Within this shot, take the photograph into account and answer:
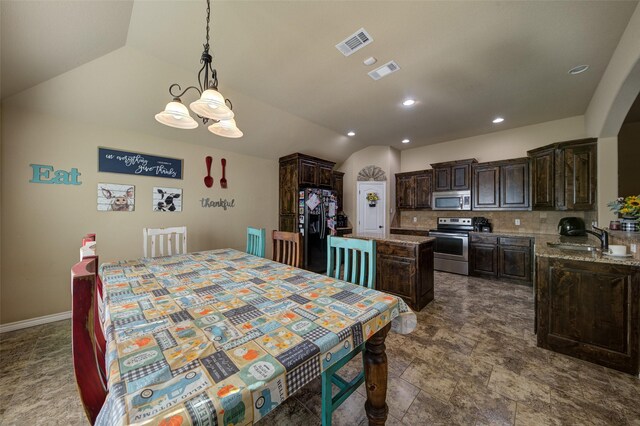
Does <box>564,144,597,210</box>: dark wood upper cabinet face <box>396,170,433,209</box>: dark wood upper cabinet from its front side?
no

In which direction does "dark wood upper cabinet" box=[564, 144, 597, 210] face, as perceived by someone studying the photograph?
facing the viewer

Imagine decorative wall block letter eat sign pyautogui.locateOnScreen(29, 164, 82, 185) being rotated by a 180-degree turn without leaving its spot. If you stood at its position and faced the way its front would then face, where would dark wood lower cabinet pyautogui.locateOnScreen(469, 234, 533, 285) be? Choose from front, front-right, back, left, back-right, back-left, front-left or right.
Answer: back-right

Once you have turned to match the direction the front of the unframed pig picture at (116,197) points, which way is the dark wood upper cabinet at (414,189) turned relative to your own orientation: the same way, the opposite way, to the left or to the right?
to the right

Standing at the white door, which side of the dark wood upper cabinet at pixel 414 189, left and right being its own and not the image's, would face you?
right

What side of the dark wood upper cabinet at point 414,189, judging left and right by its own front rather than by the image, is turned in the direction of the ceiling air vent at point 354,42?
front

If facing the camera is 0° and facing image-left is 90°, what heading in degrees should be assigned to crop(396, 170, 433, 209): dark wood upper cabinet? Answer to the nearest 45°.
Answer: approximately 0°

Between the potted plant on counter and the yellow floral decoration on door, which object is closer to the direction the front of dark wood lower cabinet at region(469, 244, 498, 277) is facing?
the potted plant on counter

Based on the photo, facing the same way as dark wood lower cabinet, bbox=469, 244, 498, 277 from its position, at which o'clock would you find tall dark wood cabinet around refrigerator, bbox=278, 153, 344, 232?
The tall dark wood cabinet around refrigerator is roughly at 2 o'clock from the dark wood lower cabinet.

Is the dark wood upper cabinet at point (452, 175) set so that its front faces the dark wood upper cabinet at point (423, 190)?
no

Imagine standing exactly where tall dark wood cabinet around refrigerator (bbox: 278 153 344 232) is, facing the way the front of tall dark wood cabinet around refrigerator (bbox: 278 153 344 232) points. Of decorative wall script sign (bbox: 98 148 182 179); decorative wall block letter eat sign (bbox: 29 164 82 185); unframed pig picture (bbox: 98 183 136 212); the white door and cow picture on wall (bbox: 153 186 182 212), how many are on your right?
4

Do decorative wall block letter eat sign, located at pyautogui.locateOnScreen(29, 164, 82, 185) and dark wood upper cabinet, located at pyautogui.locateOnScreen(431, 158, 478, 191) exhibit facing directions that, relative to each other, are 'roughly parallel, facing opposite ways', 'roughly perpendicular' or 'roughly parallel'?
roughly perpendicular

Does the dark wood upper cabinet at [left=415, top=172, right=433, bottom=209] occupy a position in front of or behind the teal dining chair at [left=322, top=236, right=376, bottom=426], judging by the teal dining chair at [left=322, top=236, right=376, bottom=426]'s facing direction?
behind

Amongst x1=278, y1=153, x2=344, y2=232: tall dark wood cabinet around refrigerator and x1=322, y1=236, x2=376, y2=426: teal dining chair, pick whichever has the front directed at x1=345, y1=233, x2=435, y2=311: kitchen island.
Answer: the tall dark wood cabinet around refrigerator
